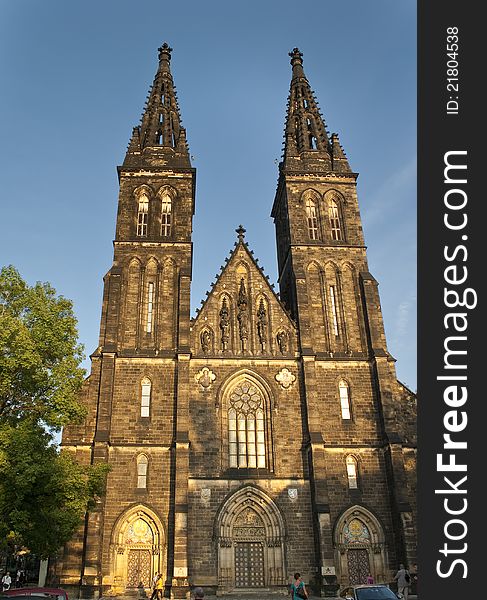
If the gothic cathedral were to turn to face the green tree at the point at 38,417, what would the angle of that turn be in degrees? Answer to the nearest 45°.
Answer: approximately 45° to its right

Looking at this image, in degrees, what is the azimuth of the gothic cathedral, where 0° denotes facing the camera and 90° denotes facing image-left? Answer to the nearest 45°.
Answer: approximately 0°

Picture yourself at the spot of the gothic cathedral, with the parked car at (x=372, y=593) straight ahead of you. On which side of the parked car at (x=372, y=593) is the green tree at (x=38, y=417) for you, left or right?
right

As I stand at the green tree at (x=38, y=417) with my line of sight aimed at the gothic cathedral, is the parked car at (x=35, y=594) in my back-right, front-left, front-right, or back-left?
back-right
